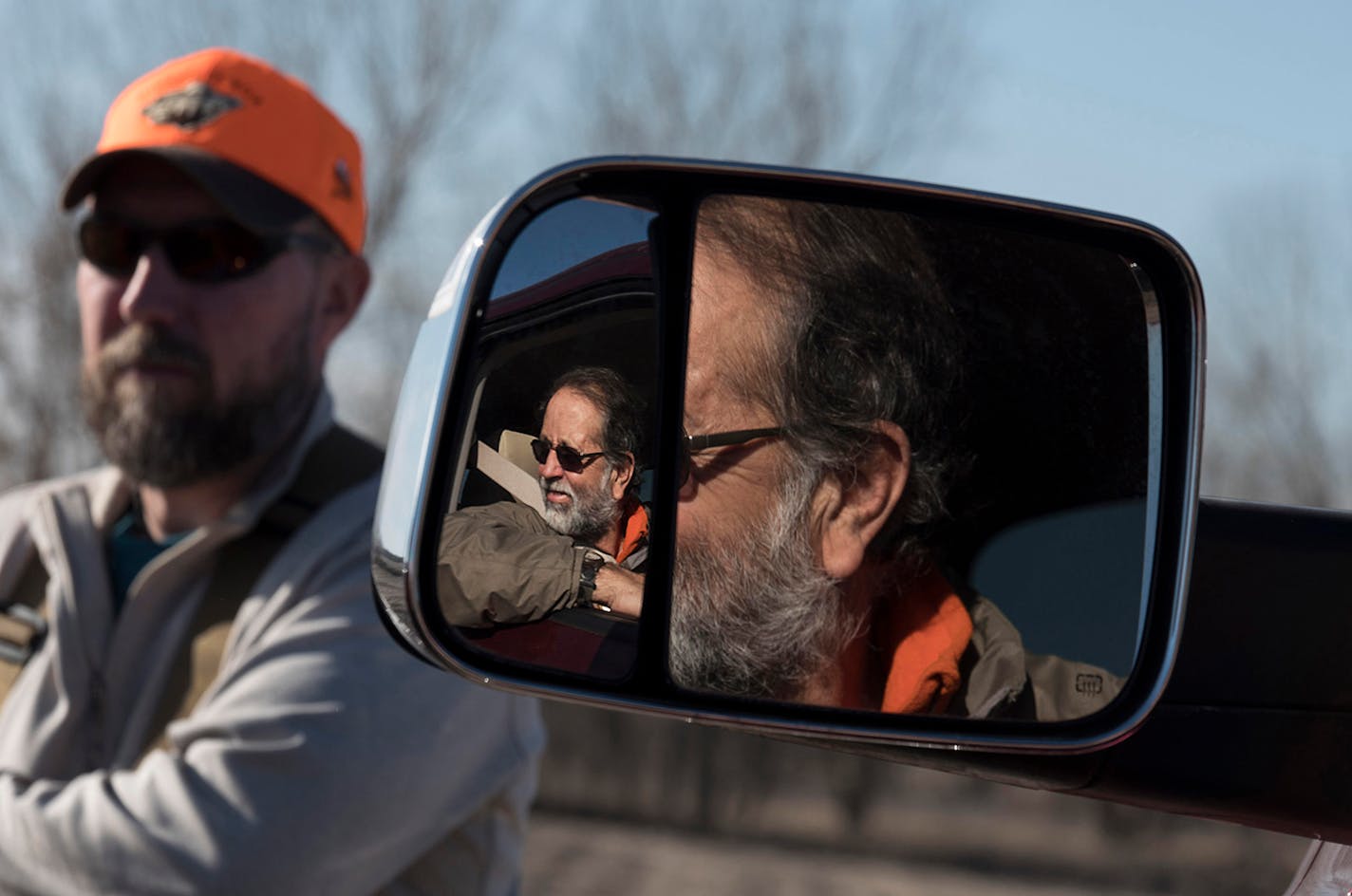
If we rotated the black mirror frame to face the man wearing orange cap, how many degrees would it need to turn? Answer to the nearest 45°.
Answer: approximately 135° to its right

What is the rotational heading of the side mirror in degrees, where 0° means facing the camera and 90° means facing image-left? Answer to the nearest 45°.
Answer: approximately 0°

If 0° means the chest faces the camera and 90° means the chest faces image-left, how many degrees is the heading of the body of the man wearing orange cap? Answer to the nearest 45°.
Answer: approximately 45°

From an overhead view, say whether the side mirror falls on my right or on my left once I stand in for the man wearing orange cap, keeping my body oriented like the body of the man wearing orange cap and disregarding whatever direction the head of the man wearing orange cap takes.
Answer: on my left

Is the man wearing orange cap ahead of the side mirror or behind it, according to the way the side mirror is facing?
behind

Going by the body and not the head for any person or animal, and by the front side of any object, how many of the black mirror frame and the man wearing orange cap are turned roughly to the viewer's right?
0

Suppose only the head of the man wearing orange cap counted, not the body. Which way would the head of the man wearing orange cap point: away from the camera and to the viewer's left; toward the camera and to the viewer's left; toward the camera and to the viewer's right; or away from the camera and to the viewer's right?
toward the camera and to the viewer's left
